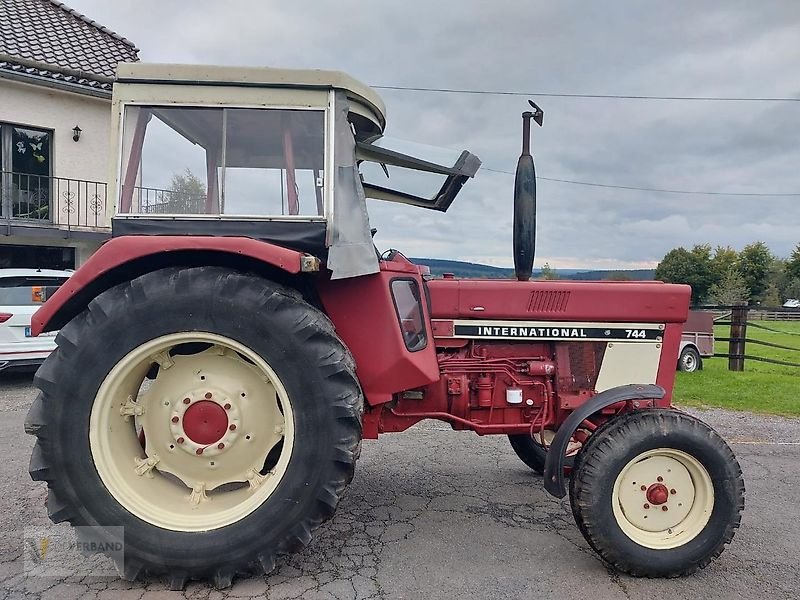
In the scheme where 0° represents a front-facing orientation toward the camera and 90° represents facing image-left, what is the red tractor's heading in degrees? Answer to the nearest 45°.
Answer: approximately 270°

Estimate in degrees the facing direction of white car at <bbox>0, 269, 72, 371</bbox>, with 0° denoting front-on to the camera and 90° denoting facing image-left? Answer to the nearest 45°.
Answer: approximately 180°

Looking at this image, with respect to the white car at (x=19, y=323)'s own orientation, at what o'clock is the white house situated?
The white house is roughly at 12 o'clock from the white car.

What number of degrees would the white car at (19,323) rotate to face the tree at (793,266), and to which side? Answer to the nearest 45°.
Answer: approximately 90° to its right

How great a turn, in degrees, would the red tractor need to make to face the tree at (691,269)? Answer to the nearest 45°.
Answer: approximately 45° to its left

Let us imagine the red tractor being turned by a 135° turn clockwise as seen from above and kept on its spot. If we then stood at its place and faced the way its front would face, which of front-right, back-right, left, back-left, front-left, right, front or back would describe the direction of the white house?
right

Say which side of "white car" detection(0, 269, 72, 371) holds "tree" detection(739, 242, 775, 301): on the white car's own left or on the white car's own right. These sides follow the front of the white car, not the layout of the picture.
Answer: on the white car's own right

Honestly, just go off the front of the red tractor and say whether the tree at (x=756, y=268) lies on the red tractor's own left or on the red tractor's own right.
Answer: on the red tractor's own left

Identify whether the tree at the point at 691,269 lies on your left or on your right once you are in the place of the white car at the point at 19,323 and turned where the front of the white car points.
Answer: on your right

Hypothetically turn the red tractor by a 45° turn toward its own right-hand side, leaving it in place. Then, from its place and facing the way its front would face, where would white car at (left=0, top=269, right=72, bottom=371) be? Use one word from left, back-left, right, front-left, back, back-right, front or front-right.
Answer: back

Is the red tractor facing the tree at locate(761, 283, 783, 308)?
no

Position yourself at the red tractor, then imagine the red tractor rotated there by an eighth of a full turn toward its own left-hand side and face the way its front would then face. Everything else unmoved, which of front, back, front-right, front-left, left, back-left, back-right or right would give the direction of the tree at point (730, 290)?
front

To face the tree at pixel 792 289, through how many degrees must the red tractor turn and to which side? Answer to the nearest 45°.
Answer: approximately 45° to its left

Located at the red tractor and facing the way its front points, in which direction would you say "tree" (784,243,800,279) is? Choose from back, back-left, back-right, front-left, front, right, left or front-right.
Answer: front-left
